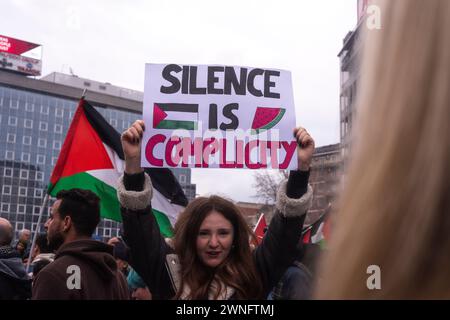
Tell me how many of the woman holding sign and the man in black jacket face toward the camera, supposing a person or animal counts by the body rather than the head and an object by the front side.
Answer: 1

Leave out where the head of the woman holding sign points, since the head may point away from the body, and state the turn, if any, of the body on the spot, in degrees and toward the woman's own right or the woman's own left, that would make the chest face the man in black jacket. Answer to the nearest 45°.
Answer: approximately 135° to the woman's own right

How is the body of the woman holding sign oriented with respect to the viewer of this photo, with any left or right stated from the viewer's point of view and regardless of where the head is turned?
facing the viewer
